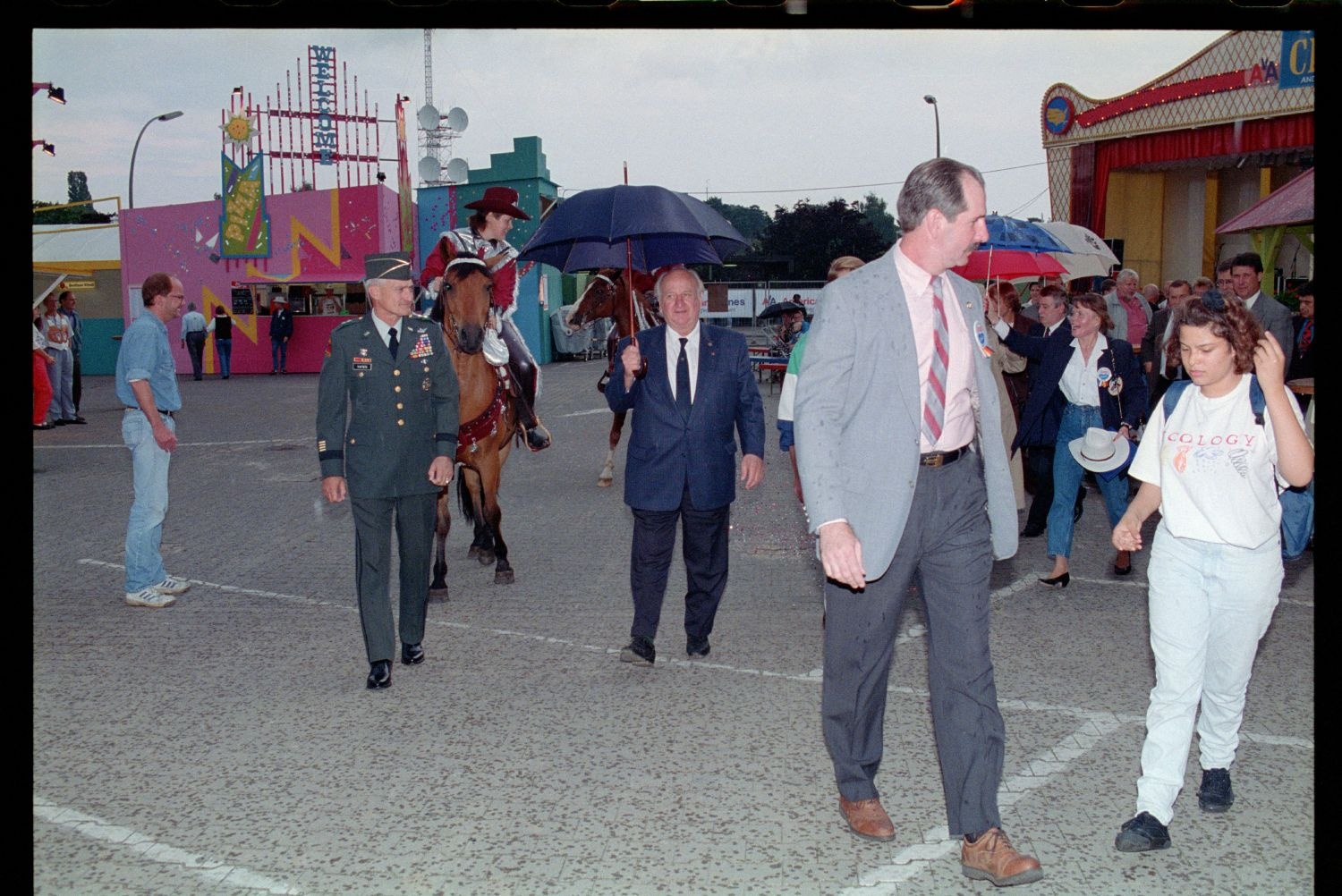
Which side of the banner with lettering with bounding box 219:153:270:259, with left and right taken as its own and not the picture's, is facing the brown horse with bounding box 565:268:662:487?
front

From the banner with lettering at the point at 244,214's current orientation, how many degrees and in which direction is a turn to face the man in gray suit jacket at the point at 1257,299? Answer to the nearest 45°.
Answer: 0° — it already faces them

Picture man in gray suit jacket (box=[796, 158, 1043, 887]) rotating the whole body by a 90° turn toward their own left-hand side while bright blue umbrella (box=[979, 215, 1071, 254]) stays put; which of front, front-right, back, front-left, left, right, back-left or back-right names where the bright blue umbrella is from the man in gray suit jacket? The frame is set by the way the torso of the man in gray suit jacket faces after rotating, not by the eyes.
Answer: front-left

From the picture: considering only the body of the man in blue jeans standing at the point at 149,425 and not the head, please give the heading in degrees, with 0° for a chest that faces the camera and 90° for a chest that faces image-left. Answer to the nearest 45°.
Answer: approximately 270°

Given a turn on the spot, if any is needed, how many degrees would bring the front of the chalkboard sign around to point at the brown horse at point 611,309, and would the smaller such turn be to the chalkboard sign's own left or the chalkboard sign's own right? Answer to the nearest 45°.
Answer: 0° — it already faces it

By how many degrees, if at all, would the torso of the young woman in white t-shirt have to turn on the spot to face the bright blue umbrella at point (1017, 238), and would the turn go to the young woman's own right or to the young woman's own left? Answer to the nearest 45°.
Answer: approximately 135° to the young woman's own right

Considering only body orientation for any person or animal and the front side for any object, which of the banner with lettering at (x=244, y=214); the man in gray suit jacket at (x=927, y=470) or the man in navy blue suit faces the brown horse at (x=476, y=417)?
the banner with lettering

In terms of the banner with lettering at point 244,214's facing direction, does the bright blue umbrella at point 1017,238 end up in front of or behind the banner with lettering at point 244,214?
in front
